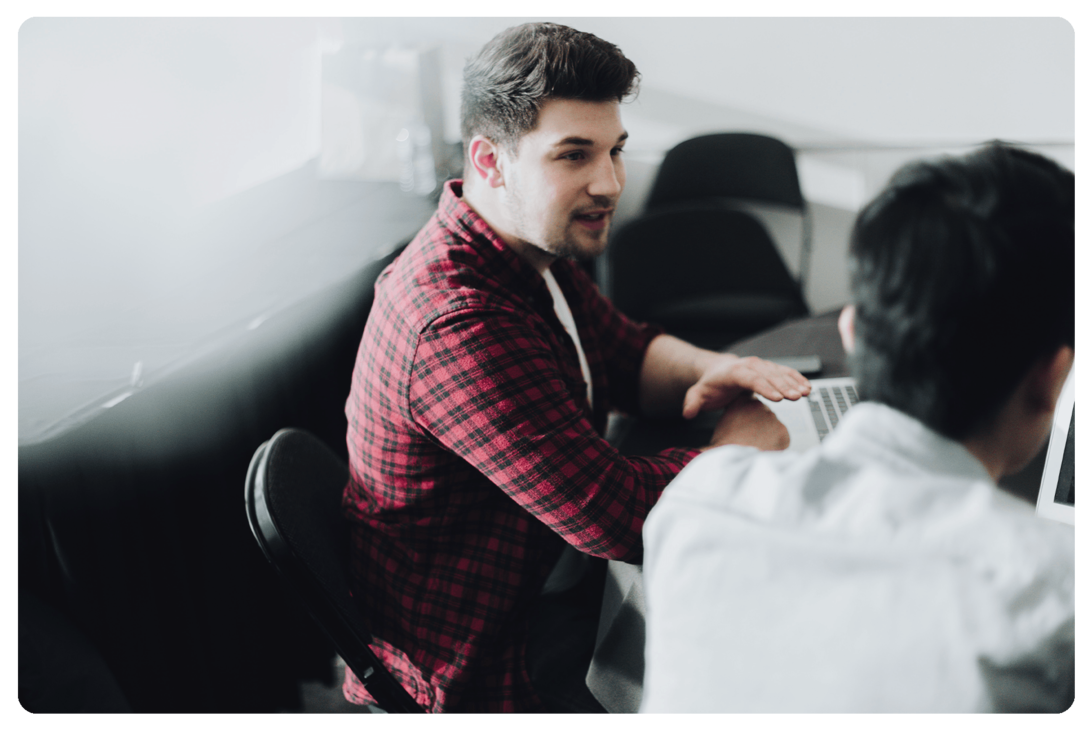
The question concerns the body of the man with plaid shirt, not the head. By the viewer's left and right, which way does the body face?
facing to the right of the viewer

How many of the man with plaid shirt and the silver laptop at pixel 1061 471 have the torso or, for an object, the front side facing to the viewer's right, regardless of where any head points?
1

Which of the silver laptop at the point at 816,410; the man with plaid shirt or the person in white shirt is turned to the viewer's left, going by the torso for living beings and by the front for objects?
the silver laptop

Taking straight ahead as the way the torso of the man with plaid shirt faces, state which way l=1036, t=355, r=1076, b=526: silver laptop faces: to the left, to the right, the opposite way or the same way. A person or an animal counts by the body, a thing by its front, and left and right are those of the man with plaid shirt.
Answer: the opposite way

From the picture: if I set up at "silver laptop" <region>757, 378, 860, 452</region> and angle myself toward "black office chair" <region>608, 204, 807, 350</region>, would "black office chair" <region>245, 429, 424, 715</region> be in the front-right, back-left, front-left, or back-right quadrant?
back-left

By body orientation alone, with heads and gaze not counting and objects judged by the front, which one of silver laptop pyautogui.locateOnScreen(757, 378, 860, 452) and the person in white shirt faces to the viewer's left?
the silver laptop

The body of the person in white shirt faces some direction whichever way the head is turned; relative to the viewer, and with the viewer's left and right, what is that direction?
facing away from the viewer and to the right of the viewer

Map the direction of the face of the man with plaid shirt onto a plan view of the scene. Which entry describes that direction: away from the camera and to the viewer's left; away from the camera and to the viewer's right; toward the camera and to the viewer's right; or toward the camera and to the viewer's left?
toward the camera and to the viewer's right

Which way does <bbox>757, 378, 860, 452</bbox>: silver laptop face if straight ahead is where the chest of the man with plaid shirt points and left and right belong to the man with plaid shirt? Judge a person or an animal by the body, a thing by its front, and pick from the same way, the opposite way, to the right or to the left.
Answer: the opposite way

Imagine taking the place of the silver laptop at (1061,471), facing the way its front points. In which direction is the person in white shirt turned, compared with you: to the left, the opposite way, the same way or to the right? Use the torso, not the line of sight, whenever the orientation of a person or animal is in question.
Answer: the opposite way
